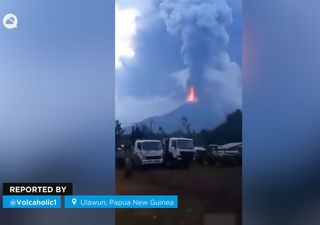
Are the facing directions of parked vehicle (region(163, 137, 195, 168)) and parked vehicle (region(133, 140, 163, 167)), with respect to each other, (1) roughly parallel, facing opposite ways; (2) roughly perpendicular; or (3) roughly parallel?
roughly parallel

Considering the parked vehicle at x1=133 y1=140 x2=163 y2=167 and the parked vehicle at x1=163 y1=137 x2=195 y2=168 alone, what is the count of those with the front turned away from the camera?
0
